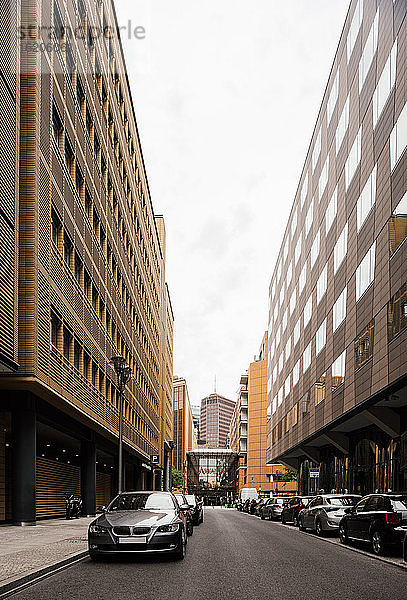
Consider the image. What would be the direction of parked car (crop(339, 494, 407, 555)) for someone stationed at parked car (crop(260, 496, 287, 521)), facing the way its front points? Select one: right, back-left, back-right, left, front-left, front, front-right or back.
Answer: back-left

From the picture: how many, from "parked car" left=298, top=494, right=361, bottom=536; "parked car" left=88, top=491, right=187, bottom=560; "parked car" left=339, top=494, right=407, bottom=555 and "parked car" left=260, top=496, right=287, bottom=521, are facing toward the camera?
1

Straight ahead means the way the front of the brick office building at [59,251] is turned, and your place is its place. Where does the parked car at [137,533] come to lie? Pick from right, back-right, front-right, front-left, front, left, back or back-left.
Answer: front-right

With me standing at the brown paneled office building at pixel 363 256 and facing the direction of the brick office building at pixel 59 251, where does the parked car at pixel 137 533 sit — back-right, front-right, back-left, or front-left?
front-left

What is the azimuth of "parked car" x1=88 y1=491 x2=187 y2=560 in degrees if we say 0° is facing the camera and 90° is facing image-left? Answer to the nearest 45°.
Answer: approximately 0°

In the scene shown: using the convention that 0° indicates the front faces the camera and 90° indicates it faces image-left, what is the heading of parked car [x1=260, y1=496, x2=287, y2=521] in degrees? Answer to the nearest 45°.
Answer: approximately 135°

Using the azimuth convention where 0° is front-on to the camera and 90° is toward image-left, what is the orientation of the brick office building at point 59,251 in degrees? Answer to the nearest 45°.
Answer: approximately 315°
